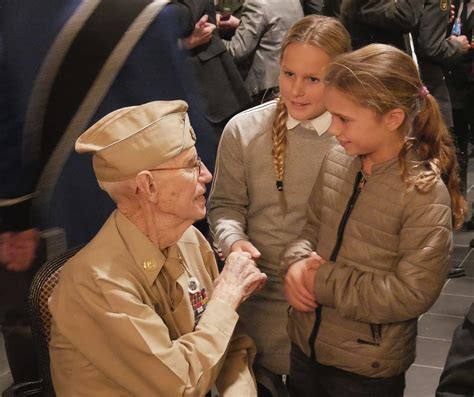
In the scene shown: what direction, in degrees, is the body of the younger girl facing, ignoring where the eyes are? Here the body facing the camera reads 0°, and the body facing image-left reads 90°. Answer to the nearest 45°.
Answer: approximately 45°

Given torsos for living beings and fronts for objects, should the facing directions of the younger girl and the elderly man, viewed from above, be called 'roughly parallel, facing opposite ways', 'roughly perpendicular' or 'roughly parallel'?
roughly perpendicular

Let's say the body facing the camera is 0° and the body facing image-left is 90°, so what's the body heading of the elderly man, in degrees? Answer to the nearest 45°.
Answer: approximately 315°

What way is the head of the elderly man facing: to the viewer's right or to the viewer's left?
to the viewer's right

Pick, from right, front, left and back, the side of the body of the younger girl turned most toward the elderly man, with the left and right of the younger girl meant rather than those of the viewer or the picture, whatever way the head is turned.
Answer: front

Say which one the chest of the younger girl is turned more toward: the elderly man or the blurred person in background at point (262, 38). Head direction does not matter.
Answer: the elderly man

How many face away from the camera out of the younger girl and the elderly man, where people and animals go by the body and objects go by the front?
0

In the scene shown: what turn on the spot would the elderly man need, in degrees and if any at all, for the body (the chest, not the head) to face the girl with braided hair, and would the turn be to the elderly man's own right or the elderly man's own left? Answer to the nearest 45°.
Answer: approximately 90° to the elderly man's own left

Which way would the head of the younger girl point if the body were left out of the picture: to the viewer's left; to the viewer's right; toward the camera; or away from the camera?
to the viewer's left
